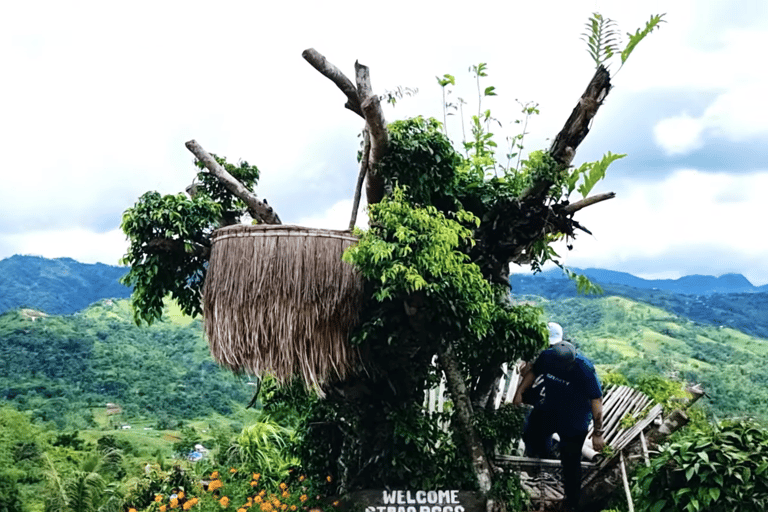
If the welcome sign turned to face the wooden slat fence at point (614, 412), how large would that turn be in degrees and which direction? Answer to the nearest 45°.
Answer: approximately 135° to its left

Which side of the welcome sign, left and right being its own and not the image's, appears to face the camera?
front

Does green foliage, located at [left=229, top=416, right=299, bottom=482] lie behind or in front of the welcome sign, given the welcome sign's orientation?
behind

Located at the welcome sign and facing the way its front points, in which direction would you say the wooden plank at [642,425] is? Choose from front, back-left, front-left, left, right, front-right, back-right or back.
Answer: left

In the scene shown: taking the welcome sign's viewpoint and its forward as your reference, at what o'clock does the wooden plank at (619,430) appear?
The wooden plank is roughly at 8 o'clock from the welcome sign.

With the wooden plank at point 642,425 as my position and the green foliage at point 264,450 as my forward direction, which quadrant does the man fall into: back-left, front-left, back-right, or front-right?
front-left

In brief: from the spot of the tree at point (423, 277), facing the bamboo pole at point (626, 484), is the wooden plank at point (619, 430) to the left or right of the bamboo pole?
left

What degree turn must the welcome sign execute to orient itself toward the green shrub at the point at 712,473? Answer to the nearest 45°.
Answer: approximately 90° to its left

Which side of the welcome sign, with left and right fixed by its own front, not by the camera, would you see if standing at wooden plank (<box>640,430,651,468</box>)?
left
